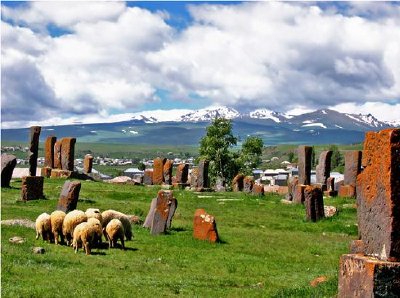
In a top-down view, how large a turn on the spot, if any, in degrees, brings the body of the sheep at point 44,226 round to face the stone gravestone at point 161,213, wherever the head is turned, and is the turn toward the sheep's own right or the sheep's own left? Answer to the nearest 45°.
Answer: approximately 45° to the sheep's own right

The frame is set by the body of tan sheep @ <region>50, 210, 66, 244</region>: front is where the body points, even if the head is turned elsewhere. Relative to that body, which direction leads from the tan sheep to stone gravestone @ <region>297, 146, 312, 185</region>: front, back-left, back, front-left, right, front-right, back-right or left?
front-right

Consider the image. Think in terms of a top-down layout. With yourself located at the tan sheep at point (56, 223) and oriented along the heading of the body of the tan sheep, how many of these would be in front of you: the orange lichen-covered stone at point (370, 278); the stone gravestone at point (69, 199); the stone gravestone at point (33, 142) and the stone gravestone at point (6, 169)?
3

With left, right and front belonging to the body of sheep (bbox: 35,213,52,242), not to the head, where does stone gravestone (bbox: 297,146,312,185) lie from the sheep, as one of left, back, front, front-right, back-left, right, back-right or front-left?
front-right

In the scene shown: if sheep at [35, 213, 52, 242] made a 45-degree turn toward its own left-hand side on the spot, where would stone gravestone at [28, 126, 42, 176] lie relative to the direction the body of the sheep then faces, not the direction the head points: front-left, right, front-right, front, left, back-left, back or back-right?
front-right

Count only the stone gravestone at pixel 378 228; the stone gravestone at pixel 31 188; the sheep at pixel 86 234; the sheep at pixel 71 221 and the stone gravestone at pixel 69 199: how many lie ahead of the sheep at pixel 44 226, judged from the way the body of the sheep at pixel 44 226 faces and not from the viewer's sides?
2

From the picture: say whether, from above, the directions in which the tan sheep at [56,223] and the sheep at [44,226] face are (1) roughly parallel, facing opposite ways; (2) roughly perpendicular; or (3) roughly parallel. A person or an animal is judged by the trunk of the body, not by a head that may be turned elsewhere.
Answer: roughly parallel

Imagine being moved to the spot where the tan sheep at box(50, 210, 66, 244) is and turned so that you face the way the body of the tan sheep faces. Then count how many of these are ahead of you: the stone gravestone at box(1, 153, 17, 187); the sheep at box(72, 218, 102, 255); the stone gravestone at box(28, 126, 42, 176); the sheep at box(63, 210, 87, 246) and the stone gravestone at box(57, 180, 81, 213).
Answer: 3

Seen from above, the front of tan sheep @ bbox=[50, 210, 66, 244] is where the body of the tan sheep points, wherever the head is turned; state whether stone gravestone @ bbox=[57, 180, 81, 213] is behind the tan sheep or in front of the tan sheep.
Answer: in front

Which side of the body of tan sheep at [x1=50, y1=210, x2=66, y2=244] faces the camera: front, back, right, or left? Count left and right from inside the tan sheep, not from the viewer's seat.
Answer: back

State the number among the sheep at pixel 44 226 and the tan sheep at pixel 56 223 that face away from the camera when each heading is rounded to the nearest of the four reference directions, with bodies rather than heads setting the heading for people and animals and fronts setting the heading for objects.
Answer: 2

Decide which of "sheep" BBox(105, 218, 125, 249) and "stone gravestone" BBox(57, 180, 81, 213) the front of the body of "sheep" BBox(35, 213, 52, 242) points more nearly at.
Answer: the stone gravestone

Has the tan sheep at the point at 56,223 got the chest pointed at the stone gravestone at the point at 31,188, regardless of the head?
yes

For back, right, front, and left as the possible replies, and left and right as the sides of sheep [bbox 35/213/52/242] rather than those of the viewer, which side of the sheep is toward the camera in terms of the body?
back

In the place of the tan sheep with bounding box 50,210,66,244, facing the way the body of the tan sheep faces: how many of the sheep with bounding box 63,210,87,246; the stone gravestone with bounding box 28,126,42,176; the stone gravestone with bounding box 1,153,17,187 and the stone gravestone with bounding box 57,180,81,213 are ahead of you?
3

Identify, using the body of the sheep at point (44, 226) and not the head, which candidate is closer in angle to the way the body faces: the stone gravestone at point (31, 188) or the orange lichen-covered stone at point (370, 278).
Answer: the stone gravestone
